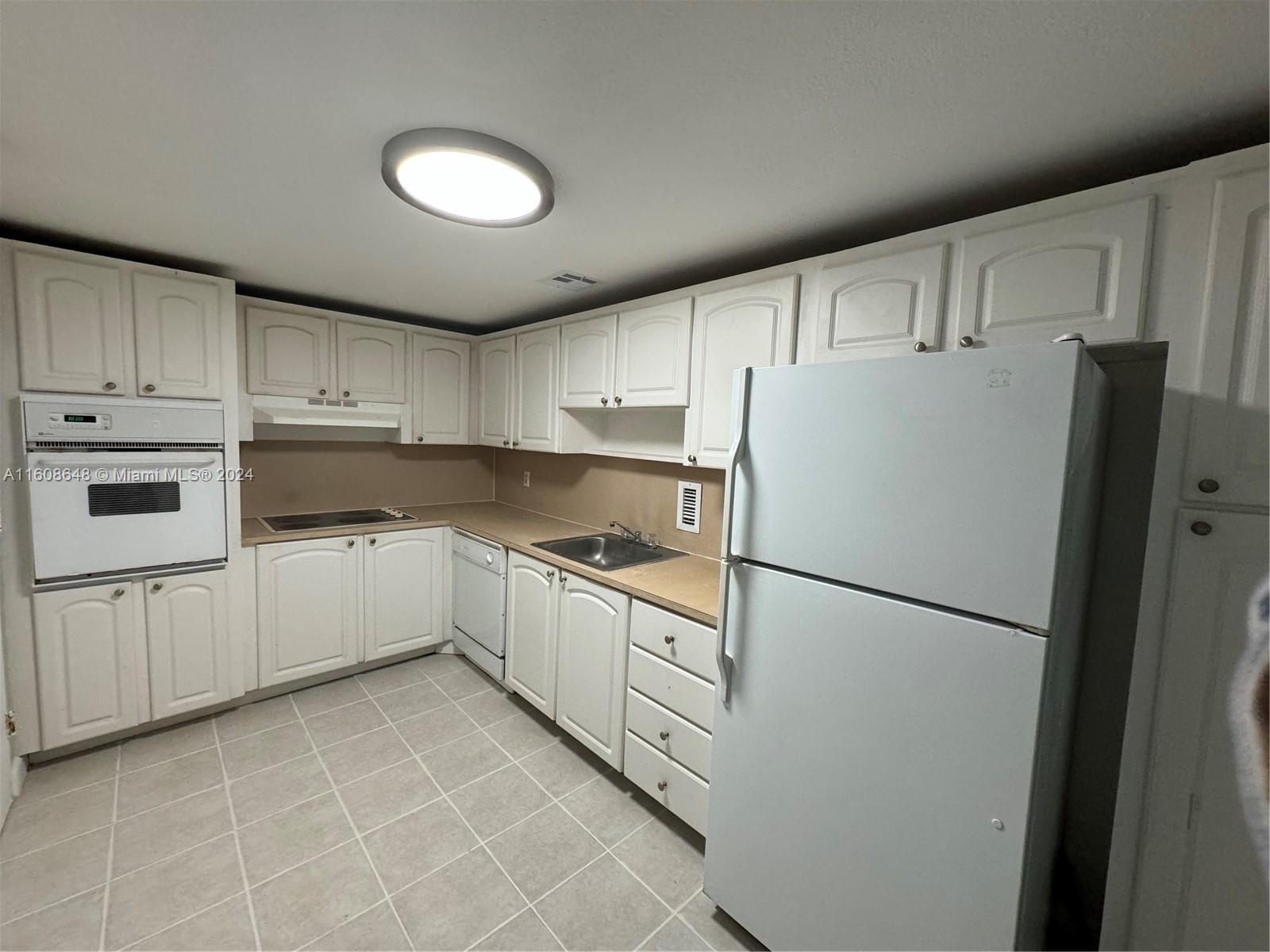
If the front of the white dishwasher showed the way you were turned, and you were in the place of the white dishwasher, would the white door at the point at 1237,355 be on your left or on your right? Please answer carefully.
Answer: on your left

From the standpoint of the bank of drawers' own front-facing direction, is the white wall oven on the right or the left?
on its right

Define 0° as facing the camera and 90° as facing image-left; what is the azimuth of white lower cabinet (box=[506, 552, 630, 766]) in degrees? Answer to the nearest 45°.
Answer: approximately 45°

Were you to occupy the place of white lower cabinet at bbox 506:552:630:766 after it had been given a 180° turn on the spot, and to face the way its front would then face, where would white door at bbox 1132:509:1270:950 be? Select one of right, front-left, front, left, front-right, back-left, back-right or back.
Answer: right

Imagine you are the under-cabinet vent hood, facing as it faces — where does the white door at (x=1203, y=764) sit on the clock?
The white door is roughly at 11 o'clock from the under-cabinet vent hood.

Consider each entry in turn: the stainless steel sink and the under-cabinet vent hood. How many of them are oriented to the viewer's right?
0

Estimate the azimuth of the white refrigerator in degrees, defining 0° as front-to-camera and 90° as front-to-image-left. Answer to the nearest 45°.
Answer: approximately 45°

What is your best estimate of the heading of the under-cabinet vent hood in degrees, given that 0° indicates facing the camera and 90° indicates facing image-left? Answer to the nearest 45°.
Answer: approximately 0°

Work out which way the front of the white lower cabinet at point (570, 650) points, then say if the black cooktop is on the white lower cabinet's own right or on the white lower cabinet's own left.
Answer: on the white lower cabinet's own right
